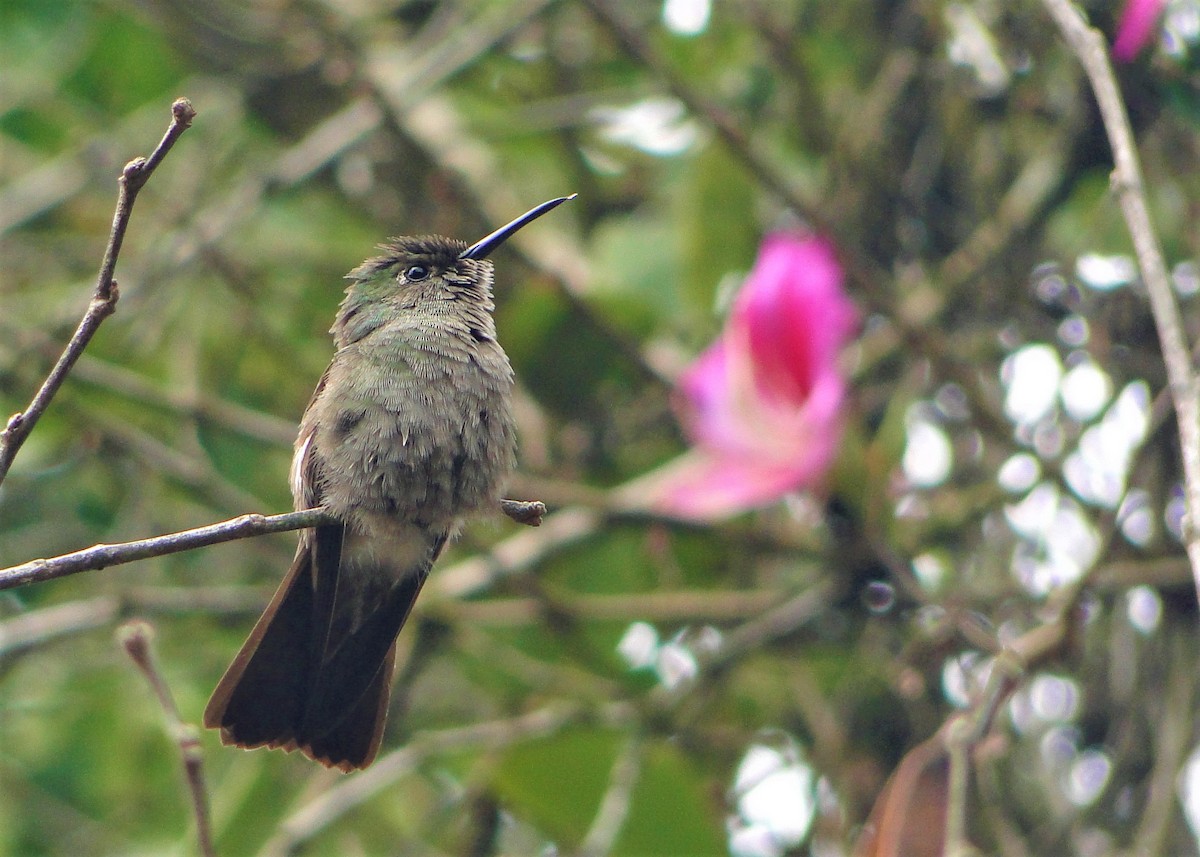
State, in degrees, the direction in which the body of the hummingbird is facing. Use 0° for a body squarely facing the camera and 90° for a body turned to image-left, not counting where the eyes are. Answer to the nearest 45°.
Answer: approximately 315°

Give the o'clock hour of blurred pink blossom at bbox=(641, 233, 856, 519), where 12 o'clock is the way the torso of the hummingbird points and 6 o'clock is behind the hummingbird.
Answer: The blurred pink blossom is roughly at 10 o'clock from the hummingbird.

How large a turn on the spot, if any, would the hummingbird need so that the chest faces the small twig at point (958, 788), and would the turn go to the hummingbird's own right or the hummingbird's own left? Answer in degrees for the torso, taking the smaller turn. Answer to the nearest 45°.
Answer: approximately 45° to the hummingbird's own left
